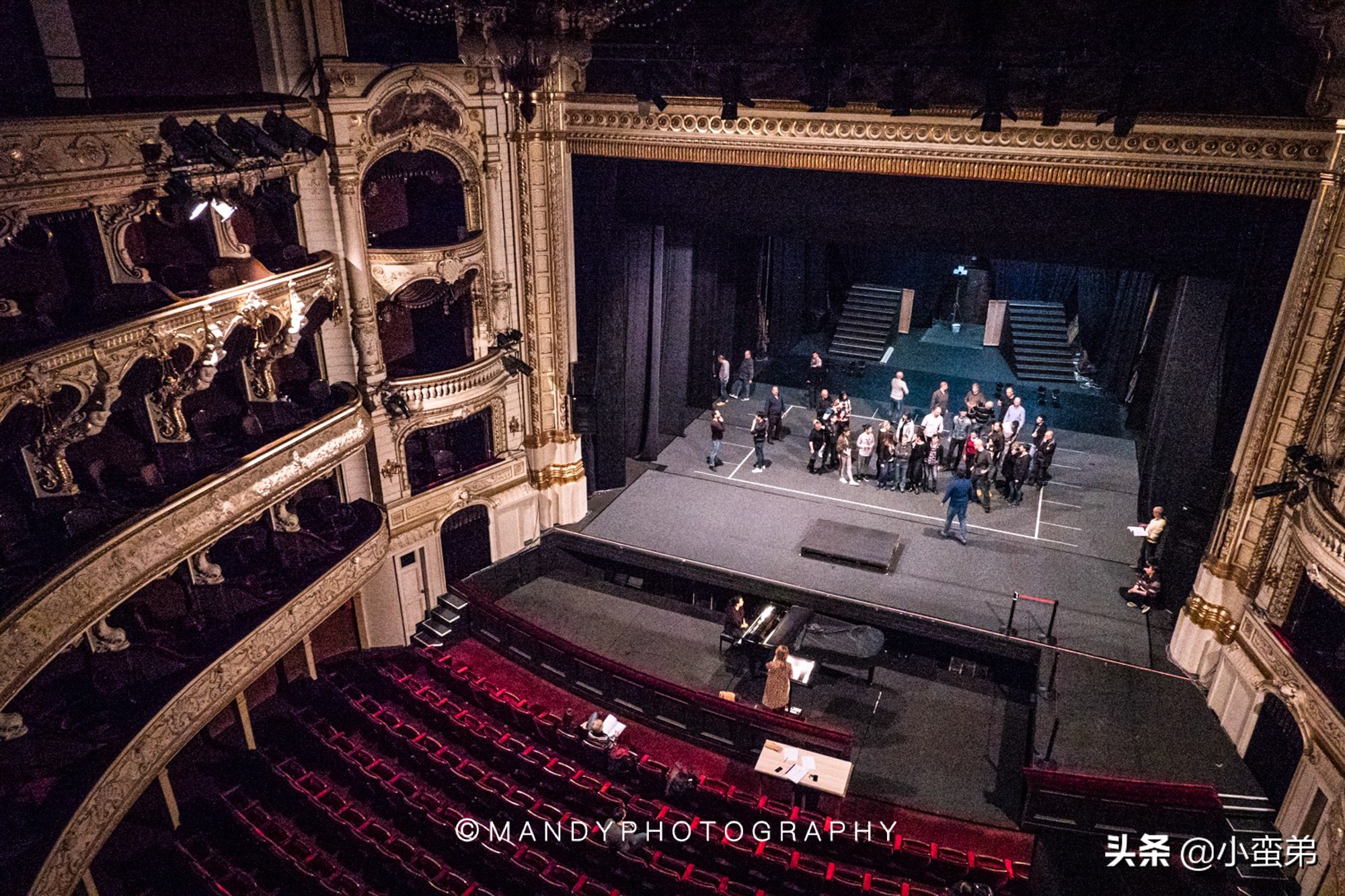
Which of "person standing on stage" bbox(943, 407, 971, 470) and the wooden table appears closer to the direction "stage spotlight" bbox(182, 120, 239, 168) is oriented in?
the person standing on stage

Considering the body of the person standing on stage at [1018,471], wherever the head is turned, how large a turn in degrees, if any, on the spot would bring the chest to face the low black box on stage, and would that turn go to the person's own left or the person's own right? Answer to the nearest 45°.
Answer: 0° — they already face it

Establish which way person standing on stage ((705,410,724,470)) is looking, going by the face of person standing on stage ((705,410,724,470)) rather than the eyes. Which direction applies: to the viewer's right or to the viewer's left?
to the viewer's right

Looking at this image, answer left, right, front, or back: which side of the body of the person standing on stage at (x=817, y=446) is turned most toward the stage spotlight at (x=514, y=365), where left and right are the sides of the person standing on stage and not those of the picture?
right

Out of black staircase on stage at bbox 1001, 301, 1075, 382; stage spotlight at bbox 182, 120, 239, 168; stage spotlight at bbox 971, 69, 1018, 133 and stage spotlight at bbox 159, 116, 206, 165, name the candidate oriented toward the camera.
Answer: the black staircase on stage

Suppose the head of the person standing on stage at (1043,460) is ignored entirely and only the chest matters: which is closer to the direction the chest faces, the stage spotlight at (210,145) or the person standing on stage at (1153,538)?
the stage spotlight

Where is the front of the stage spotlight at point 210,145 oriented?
to the viewer's right

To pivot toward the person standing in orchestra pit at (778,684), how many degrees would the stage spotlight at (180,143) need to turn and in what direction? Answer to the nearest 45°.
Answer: approximately 45° to its right

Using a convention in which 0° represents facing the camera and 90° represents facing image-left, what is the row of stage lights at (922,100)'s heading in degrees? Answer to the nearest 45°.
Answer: approximately 180°

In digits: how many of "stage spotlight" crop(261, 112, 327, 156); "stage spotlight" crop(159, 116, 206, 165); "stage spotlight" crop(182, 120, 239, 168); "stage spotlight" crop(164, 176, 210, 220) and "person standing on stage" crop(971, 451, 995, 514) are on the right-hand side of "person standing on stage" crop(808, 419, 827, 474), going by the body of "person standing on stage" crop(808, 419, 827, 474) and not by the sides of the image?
4

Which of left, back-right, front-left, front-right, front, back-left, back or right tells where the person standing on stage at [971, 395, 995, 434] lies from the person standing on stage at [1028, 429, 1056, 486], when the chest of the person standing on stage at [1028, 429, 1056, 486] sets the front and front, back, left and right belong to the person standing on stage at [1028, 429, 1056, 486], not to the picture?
right

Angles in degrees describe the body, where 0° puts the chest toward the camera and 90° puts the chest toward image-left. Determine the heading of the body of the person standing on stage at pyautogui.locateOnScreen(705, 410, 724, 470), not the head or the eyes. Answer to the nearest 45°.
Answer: approximately 270°

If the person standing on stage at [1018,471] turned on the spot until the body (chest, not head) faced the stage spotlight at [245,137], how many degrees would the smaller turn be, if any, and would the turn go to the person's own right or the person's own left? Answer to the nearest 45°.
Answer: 0° — they already face it

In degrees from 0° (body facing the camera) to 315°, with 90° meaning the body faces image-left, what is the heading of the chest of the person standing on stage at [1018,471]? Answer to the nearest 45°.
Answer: approximately 45°

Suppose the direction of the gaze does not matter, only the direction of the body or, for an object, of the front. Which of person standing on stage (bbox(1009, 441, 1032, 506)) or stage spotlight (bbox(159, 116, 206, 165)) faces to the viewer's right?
the stage spotlight

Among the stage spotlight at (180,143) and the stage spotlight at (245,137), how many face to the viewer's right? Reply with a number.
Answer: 2

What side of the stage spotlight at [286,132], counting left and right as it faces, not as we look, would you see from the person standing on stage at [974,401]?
front

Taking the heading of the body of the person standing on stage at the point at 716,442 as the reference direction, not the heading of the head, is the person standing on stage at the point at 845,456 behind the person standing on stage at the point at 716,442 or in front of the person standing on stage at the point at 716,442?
in front
